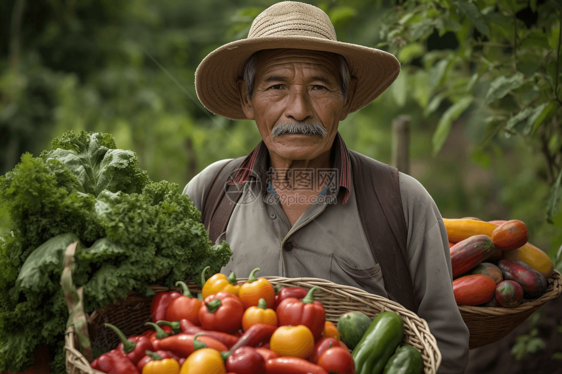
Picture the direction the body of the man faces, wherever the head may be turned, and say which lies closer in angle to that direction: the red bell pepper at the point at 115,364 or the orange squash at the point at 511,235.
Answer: the red bell pepper

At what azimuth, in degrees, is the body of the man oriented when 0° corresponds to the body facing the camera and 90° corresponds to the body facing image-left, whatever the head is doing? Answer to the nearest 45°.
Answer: approximately 0°

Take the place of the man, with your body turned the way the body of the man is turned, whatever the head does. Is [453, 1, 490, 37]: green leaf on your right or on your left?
on your left

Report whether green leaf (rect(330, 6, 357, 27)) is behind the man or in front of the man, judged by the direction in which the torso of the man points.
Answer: behind

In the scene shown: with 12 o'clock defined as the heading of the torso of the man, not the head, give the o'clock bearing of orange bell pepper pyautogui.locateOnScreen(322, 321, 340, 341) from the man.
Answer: The orange bell pepper is roughly at 12 o'clock from the man.

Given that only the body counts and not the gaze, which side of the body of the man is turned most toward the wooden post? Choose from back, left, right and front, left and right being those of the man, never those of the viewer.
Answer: back

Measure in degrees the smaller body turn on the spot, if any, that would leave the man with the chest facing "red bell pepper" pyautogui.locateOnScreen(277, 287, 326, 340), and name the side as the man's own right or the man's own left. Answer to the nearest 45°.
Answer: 0° — they already face it

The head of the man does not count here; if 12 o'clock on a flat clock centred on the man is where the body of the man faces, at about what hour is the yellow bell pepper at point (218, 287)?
The yellow bell pepper is roughly at 1 o'clock from the man.

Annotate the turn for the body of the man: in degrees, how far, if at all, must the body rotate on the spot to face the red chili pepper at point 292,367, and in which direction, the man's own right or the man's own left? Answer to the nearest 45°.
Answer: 0° — they already face it
